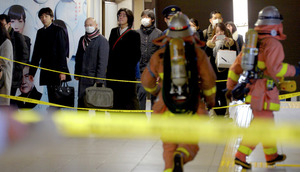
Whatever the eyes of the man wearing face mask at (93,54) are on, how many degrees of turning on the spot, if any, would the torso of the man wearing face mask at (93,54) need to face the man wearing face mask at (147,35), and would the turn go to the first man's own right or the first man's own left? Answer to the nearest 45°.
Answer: approximately 135° to the first man's own left

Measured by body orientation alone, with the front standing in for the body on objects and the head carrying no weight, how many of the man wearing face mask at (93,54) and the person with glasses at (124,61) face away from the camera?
0

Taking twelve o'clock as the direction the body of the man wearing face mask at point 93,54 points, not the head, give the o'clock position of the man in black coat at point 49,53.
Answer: The man in black coat is roughly at 3 o'clock from the man wearing face mask.

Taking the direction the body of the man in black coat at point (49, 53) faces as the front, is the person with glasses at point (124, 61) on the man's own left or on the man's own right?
on the man's own left

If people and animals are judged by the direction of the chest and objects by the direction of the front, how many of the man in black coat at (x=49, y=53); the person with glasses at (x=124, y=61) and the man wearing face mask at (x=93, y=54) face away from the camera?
0

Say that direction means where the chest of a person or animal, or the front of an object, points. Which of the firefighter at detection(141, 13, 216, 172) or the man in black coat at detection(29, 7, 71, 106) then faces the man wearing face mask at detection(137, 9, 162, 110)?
the firefighter

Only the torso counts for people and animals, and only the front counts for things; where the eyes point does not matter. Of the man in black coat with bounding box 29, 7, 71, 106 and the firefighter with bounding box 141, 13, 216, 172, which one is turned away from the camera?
the firefighter

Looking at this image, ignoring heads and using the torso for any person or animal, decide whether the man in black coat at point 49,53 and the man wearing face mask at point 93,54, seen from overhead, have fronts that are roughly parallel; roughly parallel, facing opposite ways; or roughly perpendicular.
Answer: roughly parallel

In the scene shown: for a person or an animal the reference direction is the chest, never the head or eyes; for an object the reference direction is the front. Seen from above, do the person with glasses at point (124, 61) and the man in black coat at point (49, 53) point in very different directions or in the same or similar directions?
same or similar directions

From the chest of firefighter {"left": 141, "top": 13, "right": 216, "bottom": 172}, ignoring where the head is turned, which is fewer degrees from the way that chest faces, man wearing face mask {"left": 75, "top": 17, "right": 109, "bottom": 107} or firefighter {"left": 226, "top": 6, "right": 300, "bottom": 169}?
the man wearing face mask

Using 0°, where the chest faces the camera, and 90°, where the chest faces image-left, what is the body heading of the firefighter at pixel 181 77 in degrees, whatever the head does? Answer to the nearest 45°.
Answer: approximately 180°

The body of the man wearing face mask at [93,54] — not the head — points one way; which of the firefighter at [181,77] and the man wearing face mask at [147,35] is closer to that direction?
the firefighter

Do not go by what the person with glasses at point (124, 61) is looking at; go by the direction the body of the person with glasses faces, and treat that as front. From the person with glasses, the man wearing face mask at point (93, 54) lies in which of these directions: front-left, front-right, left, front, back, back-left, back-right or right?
right

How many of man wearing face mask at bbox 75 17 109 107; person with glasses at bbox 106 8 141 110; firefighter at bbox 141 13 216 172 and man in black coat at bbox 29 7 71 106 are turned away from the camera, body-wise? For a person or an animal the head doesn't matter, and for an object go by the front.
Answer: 1

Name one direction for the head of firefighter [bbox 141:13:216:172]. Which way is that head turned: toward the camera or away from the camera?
away from the camera

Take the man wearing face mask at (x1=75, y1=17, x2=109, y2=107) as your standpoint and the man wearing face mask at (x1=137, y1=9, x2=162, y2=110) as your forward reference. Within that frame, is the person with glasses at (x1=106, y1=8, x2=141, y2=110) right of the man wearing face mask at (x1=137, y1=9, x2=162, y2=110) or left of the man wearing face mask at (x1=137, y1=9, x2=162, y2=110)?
right

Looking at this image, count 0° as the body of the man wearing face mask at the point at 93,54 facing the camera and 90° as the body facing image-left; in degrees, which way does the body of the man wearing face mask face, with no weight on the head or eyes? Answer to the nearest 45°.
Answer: approximately 45°

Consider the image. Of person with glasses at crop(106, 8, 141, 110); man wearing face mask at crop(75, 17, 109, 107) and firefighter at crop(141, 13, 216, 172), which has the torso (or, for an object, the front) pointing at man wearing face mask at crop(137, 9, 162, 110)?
the firefighter

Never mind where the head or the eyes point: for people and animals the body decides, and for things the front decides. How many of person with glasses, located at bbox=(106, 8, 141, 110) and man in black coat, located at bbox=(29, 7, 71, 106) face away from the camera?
0

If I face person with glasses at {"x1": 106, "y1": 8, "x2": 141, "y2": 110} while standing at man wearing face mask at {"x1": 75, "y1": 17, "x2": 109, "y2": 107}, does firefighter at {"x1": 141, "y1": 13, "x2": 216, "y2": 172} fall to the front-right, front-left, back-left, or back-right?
front-right
